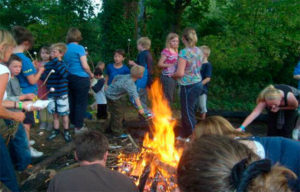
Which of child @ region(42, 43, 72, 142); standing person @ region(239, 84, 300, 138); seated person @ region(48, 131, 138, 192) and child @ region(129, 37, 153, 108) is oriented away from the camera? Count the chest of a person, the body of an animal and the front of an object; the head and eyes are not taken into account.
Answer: the seated person

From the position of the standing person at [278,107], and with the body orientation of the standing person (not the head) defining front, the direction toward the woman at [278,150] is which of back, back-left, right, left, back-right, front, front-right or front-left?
front-left

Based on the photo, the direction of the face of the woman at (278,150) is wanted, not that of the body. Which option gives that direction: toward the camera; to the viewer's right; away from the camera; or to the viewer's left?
away from the camera

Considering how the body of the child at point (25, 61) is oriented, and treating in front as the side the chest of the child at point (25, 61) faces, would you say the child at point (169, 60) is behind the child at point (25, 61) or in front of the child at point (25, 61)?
in front

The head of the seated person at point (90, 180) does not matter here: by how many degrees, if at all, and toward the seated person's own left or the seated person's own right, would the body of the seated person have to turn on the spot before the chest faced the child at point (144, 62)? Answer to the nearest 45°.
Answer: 0° — they already face them

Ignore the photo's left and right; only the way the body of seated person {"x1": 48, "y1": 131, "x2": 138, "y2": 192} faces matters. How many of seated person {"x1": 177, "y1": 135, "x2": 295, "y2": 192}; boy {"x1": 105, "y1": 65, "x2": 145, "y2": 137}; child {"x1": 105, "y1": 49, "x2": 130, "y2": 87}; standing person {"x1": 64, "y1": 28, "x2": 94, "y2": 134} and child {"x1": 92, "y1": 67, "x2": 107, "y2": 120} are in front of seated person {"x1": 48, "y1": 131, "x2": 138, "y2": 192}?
4

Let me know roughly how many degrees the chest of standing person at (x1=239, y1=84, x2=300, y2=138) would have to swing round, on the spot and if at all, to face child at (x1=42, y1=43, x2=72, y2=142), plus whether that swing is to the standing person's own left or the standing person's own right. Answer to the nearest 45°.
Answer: approximately 45° to the standing person's own right

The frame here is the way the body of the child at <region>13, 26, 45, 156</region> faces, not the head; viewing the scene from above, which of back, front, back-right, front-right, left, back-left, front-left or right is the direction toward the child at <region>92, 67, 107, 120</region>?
front-left

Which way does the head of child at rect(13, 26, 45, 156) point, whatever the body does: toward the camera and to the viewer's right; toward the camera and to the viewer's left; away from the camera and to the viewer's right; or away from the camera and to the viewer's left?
away from the camera and to the viewer's right

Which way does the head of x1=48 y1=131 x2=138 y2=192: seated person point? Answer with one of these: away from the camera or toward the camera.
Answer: away from the camera

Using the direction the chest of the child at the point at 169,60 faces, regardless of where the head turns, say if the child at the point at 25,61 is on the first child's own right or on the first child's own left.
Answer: on the first child's own right

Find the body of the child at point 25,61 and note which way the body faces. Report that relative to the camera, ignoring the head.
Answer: to the viewer's right

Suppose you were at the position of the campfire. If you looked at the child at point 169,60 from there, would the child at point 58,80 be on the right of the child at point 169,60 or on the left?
left
